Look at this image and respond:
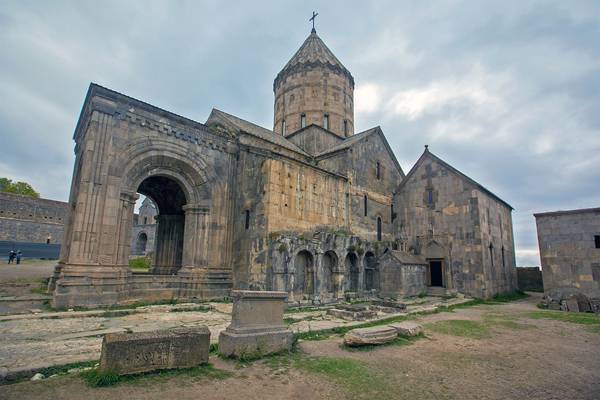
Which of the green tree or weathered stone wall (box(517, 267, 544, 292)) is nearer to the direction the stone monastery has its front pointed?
the green tree

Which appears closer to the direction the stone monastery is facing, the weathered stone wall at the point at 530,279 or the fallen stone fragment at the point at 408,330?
the fallen stone fragment

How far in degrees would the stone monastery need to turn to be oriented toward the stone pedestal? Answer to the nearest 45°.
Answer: approximately 45° to its left

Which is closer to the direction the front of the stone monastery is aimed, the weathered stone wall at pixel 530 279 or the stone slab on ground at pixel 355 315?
the stone slab on ground

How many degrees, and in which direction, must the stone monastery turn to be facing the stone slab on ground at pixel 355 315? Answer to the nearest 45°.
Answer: approximately 90° to its left

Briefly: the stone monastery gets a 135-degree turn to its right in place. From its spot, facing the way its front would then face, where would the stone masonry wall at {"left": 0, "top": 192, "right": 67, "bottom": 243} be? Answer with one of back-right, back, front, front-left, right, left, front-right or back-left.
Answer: front-left

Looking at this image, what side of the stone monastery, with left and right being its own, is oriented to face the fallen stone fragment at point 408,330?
left

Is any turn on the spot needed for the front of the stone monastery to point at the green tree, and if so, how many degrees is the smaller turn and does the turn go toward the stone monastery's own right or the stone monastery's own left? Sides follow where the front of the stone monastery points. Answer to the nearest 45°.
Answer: approximately 90° to the stone monastery's own right

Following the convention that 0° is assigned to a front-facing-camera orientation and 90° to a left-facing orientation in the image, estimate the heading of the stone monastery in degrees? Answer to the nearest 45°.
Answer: approximately 45°
